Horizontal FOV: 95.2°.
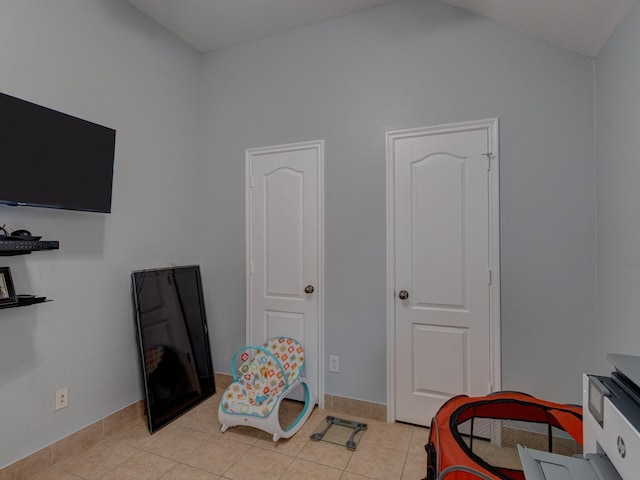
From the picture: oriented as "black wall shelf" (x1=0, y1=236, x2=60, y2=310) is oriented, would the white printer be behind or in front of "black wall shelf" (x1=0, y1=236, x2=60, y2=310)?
in front

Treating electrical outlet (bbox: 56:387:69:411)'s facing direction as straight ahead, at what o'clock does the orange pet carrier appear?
The orange pet carrier is roughly at 12 o'clock from the electrical outlet.

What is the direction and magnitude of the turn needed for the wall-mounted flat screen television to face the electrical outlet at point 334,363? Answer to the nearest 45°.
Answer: approximately 45° to its left

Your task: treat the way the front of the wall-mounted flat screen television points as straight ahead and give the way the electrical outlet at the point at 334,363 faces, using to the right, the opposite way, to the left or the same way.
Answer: to the right

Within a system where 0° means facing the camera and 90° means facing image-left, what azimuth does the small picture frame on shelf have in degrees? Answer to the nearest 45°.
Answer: approximately 315°

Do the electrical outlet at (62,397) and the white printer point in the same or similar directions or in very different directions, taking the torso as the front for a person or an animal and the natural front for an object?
very different directions

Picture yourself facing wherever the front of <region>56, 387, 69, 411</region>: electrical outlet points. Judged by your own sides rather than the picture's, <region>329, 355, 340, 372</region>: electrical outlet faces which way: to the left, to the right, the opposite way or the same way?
to the right

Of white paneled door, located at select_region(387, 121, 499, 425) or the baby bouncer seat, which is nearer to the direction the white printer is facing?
the baby bouncer seat

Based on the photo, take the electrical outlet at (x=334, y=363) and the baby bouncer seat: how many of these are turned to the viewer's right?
0

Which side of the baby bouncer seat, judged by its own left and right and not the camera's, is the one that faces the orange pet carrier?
left

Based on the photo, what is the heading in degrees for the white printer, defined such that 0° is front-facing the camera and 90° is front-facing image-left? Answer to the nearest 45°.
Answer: approximately 45°

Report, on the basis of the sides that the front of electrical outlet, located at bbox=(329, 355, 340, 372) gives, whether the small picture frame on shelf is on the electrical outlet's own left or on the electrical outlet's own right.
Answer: on the electrical outlet's own right
